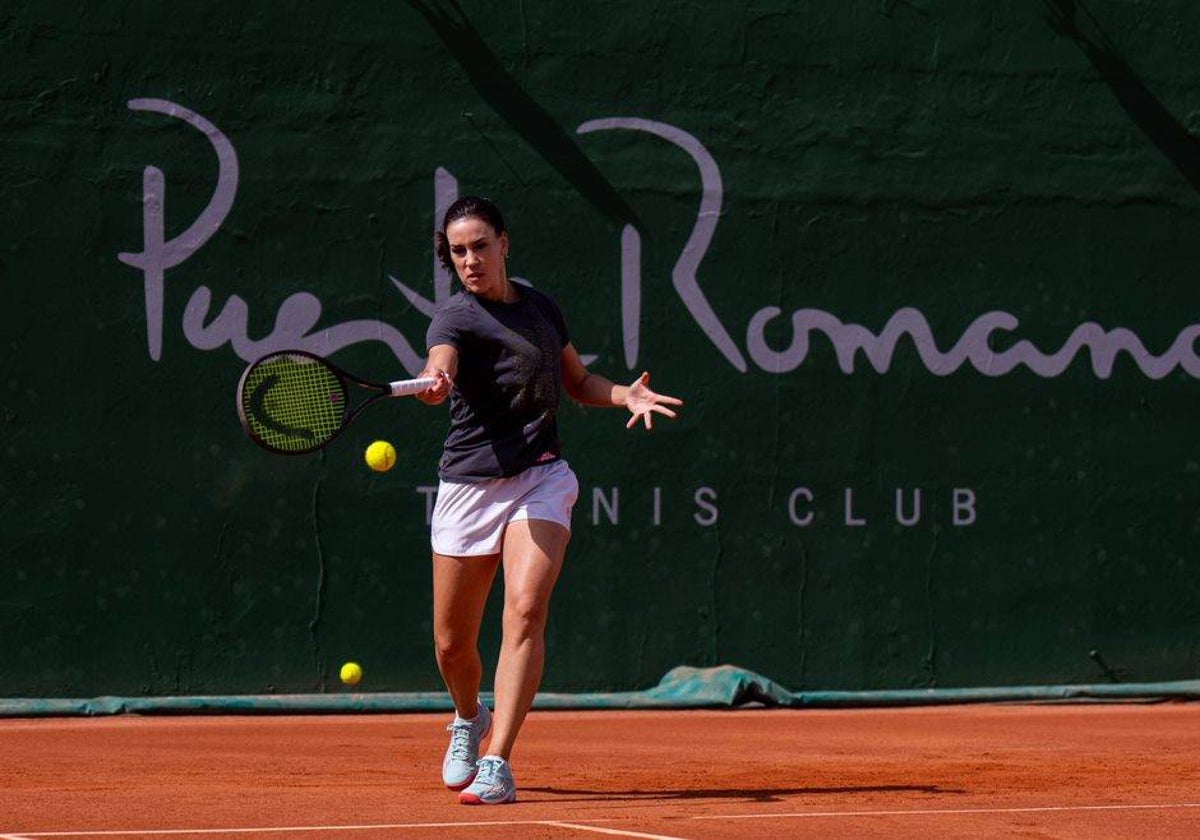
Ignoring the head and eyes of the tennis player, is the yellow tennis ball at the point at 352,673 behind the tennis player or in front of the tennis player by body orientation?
behind

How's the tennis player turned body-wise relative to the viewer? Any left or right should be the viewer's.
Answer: facing the viewer

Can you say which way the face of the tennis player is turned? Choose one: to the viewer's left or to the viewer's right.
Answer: to the viewer's left
